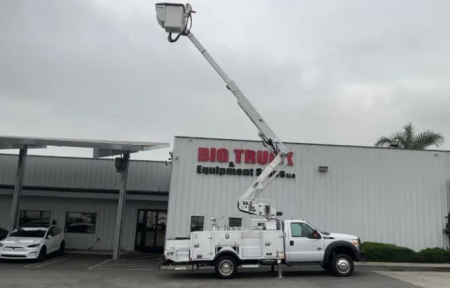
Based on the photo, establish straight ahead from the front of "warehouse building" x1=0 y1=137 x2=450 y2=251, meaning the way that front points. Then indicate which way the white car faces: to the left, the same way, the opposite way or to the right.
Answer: the same way

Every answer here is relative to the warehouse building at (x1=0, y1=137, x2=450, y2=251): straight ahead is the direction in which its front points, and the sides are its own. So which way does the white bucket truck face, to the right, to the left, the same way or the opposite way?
to the left

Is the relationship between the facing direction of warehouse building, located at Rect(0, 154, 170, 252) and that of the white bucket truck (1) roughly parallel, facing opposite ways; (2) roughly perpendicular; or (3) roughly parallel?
roughly perpendicular

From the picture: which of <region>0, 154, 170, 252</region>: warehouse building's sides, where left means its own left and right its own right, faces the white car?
front

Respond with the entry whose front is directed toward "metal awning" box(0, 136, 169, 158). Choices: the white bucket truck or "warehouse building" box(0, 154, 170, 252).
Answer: the warehouse building

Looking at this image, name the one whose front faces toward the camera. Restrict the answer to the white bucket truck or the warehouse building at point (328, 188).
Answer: the warehouse building

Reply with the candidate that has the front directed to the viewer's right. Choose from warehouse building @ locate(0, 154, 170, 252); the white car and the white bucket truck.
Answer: the white bucket truck

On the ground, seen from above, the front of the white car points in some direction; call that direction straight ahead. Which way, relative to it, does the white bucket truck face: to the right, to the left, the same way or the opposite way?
to the left

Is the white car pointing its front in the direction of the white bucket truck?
no

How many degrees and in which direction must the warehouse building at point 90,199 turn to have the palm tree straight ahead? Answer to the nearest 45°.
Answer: approximately 90° to its left

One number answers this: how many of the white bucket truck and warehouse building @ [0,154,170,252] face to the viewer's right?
1

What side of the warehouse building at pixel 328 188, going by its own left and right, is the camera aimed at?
front

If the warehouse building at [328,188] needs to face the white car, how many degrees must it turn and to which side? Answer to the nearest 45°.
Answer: approximately 90° to its right

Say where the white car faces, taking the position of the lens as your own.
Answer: facing the viewer and to the left of the viewer

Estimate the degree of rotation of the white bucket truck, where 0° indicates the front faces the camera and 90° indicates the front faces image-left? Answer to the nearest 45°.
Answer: approximately 270°
